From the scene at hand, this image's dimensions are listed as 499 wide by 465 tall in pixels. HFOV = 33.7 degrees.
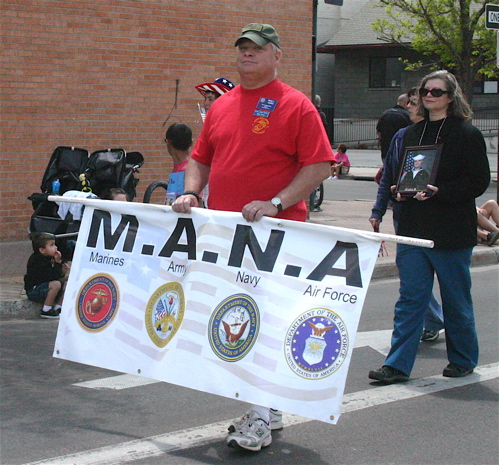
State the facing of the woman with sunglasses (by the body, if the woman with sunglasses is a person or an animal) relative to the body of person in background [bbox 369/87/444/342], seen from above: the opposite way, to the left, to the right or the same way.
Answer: the same way

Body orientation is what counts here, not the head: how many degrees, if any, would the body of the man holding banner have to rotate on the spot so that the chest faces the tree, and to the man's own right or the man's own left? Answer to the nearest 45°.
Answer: approximately 135° to the man's own right

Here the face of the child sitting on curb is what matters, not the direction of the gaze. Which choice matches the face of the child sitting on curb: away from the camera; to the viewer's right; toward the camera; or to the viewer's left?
to the viewer's right

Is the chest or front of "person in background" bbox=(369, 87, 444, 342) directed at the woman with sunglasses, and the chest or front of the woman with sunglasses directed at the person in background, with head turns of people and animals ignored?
no

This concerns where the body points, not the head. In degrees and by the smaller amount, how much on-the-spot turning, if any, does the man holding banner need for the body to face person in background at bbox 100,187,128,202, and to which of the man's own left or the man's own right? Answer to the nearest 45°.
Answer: approximately 135° to the man's own right

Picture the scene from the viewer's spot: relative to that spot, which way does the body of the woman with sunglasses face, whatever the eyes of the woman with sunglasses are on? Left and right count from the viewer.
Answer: facing the viewer and to the left of the viewer

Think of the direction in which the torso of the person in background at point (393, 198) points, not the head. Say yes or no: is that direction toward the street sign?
no

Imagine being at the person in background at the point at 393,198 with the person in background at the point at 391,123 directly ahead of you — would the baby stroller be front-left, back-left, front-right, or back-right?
front-left

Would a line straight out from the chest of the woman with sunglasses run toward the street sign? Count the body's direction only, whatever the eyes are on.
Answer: no

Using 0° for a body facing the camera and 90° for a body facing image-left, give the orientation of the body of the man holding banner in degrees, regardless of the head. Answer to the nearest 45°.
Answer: approximately 45°

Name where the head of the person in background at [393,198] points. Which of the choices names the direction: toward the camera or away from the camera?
toward the camera

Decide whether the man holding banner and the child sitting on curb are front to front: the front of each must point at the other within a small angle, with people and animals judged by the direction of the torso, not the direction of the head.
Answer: no

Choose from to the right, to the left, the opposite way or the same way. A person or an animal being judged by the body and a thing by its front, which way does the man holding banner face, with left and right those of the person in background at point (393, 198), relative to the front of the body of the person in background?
the same way

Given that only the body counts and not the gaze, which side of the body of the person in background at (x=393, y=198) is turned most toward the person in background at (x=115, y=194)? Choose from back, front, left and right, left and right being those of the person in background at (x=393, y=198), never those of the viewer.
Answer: right

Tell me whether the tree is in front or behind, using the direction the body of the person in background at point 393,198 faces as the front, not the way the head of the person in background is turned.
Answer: behind
